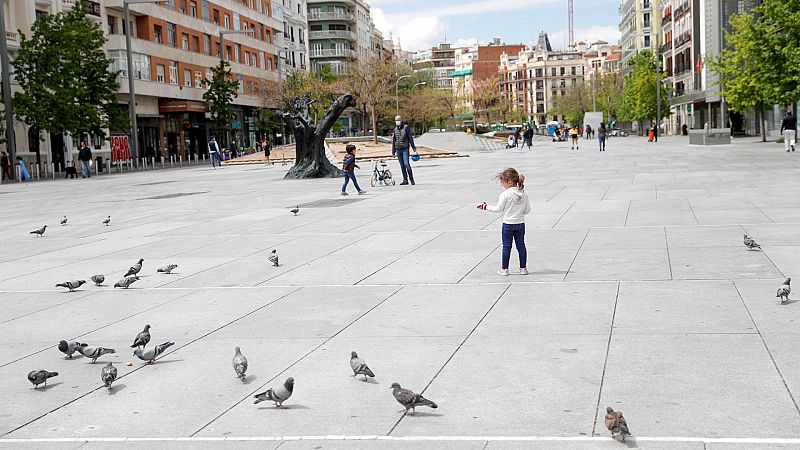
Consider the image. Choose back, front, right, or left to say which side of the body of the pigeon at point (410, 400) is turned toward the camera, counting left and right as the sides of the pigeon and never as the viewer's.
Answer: left

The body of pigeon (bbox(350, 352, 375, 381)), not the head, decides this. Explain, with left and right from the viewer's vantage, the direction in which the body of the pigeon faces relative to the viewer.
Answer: facing to the left of the viewer

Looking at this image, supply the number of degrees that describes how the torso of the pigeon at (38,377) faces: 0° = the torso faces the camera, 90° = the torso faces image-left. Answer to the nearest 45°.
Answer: approximately 90°

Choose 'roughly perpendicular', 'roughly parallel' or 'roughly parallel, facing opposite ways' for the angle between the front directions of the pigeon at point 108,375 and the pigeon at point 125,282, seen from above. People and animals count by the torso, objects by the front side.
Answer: roughly perpendicular

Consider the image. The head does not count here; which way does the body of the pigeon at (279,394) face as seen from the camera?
to the viewer's right

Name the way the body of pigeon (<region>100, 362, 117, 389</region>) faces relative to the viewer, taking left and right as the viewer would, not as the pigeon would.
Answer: facing away from the viewer

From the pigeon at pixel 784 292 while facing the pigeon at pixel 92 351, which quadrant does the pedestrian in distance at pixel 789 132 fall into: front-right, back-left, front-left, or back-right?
back-right

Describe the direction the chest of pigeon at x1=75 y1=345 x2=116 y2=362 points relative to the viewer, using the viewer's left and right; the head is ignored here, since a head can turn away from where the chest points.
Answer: facing to the left of the viewer

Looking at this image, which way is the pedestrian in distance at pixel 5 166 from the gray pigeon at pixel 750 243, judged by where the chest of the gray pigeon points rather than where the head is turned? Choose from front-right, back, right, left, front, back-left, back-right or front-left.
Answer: front-right

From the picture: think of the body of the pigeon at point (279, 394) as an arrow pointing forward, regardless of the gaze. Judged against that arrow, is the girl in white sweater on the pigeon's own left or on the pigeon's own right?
on the pigeon's own left

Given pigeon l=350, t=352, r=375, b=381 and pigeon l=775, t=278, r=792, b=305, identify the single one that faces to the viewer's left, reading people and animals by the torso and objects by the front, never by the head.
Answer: pigeon l=350, t=352, r=375, b=381

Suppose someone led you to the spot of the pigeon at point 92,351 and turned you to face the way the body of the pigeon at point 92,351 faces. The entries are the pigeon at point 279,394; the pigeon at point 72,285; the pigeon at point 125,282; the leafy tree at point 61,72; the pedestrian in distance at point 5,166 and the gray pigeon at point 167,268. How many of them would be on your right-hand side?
5

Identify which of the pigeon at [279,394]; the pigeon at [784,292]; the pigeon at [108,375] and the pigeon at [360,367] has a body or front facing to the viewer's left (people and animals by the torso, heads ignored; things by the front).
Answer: the pigeon at [360,367]
